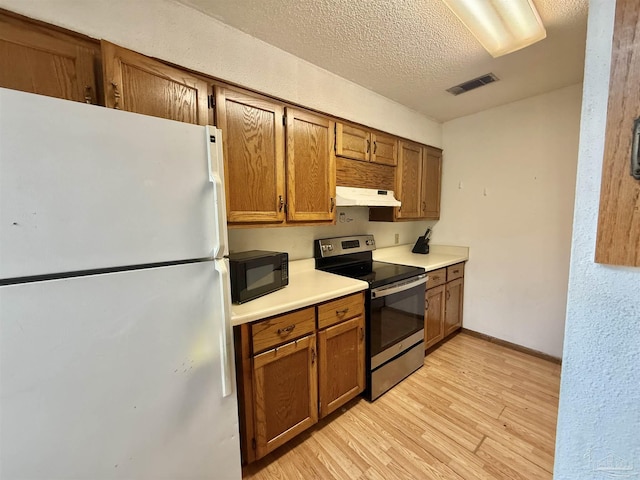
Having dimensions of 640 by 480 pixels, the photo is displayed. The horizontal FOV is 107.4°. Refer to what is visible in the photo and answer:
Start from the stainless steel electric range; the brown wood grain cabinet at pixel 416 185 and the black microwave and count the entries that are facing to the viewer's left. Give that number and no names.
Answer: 0

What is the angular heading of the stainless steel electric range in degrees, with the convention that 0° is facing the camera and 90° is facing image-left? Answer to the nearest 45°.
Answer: approximately 315°

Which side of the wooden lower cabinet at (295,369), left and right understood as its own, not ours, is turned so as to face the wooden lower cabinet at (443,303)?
left

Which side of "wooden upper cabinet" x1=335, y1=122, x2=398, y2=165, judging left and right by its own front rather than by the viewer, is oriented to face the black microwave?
right

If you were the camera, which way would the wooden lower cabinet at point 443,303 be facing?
facing the viewer and to the right of the viewer

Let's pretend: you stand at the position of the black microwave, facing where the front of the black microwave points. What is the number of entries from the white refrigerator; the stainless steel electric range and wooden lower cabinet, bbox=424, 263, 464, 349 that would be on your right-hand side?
1

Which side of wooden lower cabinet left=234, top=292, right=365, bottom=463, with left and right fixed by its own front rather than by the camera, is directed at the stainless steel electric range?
left

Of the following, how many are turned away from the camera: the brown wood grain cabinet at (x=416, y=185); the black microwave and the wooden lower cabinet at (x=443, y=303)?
0

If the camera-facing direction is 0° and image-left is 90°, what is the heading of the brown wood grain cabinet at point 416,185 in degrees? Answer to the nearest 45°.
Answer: approximately 315°

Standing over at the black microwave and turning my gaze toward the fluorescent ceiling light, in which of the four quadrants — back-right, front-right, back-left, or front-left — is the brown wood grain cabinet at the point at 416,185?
front-left

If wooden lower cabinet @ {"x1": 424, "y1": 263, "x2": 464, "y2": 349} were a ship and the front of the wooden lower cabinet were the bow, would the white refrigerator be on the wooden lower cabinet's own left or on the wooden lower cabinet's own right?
on the wooden lower cabinet's own right

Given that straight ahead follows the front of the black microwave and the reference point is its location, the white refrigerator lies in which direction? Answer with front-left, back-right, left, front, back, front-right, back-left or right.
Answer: right

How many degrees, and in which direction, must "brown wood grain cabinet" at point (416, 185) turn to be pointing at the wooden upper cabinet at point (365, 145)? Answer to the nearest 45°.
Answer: approximately 90° to its right

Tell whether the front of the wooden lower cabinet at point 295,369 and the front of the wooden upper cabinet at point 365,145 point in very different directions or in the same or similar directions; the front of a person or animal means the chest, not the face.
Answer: same or similar directions

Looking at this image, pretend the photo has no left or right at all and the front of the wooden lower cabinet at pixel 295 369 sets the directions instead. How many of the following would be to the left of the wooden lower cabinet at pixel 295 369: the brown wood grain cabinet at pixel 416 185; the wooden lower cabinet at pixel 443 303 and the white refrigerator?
2
